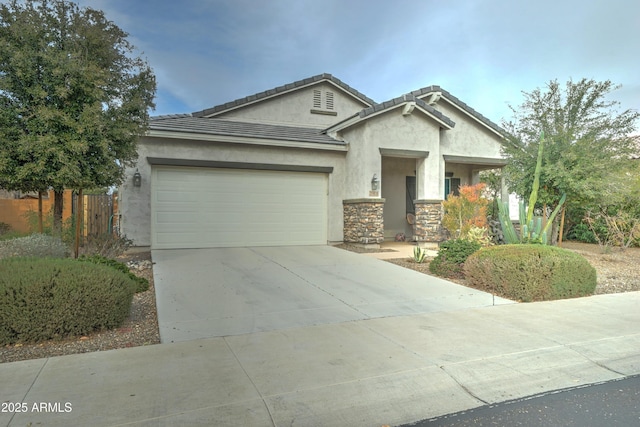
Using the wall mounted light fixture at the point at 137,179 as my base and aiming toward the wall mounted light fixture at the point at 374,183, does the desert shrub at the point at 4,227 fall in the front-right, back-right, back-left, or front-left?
back-left

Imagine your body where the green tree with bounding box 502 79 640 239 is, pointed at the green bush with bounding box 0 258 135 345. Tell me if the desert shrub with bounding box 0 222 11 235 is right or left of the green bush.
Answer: right

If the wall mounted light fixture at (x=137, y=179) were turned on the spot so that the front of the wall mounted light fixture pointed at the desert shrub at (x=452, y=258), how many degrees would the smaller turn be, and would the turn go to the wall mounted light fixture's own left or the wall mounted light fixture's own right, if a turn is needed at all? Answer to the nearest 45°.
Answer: approximately 45° to the wall mounted light fixture's own left

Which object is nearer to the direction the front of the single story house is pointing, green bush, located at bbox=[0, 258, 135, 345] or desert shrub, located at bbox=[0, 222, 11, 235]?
the green bush

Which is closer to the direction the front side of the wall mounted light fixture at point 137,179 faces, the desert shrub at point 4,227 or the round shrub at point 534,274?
the round shrub

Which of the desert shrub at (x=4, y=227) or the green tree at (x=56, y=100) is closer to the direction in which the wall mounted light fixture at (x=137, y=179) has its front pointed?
the green tree

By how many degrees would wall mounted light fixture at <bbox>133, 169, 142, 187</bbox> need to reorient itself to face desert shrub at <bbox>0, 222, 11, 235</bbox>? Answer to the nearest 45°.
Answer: approximately 135° to its right

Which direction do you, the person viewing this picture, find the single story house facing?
facing the viewer

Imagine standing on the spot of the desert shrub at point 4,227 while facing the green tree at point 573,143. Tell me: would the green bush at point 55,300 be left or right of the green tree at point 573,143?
right

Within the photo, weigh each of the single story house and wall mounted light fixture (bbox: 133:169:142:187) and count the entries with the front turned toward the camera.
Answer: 2

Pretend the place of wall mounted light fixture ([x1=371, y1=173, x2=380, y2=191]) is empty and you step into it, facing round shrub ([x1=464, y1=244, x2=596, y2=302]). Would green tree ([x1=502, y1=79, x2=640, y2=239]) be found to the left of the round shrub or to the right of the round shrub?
left

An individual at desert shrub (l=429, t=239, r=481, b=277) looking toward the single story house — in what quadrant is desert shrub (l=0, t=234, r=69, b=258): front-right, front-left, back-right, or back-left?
front-left

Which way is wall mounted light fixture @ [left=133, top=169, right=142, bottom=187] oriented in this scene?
toward the camera
